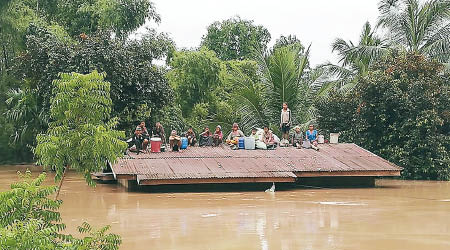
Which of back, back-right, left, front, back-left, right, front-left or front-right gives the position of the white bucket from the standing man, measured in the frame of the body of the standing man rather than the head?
back-left

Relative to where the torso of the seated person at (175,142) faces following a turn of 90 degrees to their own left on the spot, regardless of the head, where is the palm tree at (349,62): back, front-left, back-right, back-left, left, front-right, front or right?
front-left

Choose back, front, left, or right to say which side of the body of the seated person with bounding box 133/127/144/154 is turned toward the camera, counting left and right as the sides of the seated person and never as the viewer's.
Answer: front

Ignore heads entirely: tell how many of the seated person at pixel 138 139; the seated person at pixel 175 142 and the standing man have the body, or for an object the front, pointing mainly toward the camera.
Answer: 3

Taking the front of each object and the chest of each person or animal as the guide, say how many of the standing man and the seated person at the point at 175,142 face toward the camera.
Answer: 2

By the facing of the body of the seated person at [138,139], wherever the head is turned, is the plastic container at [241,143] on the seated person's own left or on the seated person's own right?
on the seated person's own left

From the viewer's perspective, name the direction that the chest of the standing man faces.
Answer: toward the camera
